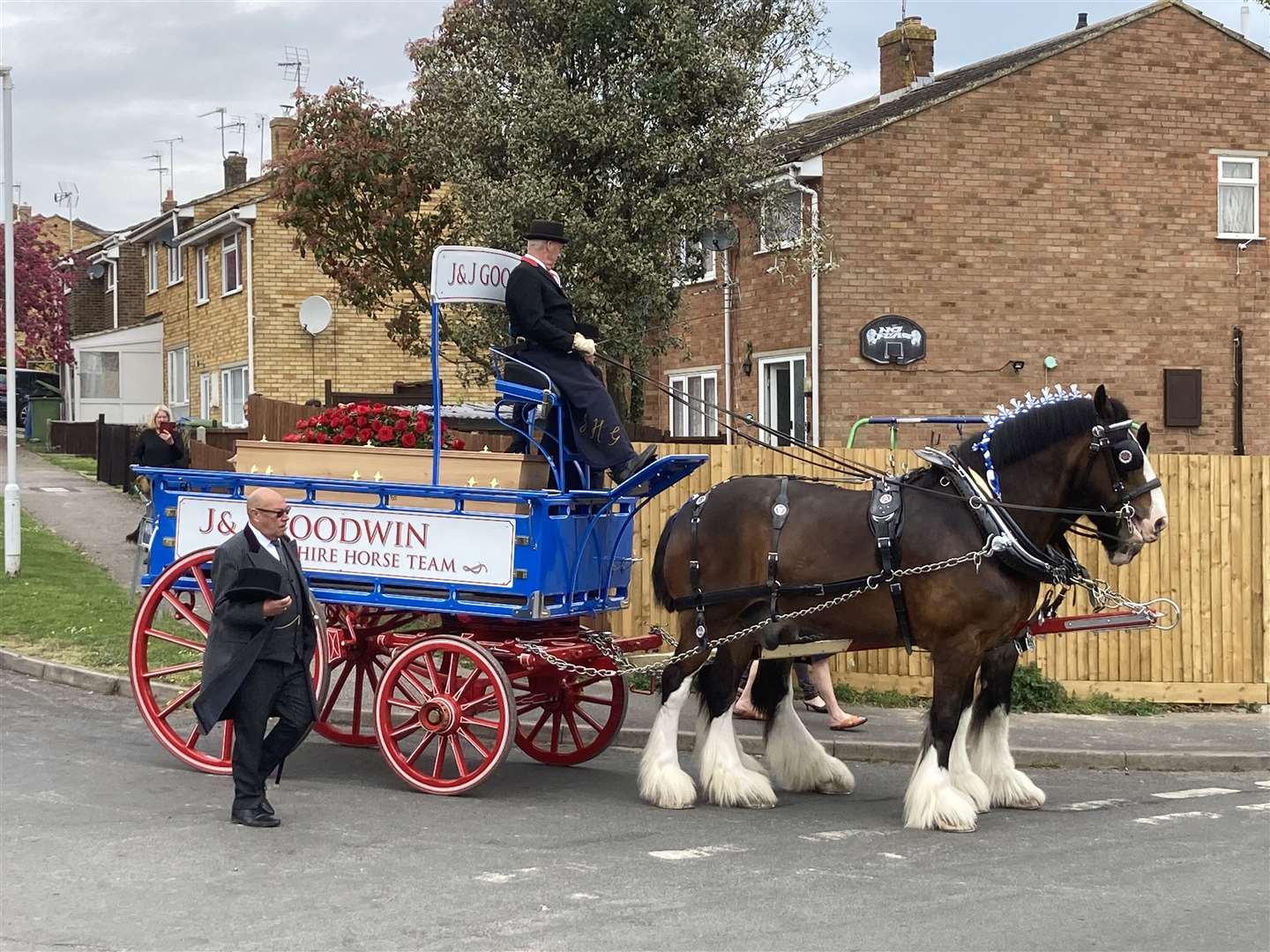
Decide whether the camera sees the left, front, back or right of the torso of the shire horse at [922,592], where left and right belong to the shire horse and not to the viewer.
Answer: right

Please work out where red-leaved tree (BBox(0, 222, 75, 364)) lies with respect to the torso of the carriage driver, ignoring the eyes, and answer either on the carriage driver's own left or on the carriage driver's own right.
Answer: on the carriage driver's own left

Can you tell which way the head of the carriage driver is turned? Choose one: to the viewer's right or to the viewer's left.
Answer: to the viewer's right

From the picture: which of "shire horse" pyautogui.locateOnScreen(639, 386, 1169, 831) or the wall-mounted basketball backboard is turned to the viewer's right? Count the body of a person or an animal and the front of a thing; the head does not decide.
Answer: the shire horse

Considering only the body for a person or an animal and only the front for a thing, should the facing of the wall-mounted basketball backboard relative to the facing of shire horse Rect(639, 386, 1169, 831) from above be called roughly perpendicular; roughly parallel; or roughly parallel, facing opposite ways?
roughly perpendicular

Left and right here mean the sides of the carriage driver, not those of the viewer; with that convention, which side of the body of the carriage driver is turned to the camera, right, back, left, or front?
right

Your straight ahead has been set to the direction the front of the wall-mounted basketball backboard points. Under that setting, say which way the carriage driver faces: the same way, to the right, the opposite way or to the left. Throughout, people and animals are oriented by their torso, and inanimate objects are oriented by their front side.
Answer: to the left

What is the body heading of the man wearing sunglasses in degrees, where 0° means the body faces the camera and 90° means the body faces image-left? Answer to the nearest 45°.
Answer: approximately 315°

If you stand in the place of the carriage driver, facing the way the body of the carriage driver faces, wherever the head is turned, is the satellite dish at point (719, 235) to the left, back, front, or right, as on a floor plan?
left

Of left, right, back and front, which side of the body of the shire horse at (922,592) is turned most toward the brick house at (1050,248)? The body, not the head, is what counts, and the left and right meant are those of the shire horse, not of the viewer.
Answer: left

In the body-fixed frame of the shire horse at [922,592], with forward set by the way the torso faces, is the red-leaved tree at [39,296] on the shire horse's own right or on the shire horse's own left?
on the shire horse's own left
